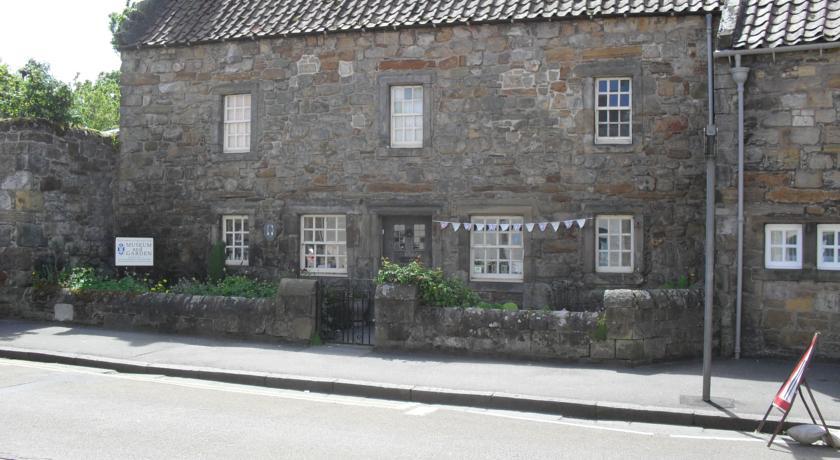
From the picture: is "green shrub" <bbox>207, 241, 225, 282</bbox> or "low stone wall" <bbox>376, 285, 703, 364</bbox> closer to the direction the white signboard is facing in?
the low stone wall

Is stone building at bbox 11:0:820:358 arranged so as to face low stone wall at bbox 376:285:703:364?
yes

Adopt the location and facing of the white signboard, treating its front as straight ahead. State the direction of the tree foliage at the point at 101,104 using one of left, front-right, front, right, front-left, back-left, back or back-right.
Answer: back

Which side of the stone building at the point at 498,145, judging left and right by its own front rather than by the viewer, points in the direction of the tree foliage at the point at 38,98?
right

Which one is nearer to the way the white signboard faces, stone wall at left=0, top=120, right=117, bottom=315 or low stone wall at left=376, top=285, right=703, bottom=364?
the low stone wall

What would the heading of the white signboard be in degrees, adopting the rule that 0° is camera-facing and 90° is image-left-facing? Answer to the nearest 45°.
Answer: approximately 0°

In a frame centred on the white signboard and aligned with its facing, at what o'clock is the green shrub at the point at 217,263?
The green shrub is roughly at 8 o'clock from the white signboard.

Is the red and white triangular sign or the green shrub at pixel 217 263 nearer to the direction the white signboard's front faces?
the red and white triangular sign

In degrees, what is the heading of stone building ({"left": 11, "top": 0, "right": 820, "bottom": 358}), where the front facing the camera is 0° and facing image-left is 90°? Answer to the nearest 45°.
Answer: approximately 0°
